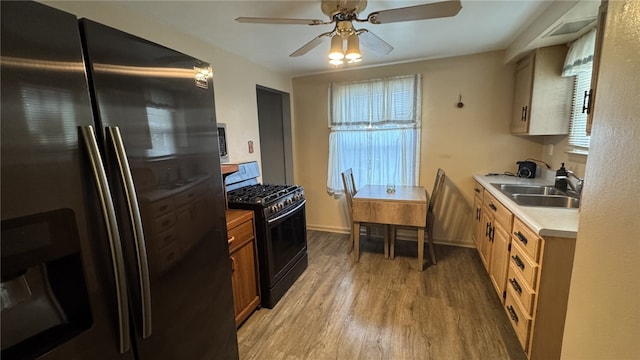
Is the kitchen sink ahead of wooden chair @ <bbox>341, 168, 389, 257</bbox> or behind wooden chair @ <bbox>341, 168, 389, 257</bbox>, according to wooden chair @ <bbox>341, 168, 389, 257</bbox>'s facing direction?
ahead

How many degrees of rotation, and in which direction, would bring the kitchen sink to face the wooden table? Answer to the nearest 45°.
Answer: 0° — it already faces it

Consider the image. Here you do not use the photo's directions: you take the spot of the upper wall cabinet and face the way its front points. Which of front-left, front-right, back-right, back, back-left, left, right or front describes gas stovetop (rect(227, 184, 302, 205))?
front-left

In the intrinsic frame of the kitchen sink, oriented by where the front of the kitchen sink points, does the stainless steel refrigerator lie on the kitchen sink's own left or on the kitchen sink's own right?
on the kitchen sink's own left

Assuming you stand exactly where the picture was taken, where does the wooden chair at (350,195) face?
facing to the right of the viewer

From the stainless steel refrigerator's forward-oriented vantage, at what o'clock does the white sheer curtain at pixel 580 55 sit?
The white sheer curtain is roughly at 11 o'clock from the stainless steel refrigerator.

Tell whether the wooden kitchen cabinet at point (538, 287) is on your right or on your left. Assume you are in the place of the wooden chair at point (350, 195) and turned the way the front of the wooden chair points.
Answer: on your right

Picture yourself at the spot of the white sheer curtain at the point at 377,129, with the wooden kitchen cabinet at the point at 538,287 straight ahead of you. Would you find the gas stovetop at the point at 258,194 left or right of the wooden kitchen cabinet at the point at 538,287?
right

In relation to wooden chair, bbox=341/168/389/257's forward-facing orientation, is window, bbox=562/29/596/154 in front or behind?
in front

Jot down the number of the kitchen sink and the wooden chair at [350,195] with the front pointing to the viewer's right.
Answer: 1

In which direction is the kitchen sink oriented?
to the viewer's left

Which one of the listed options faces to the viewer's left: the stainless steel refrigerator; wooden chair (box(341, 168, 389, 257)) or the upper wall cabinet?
the upper wall cabinet

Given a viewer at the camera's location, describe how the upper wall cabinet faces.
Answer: facing to the left of the viewer
